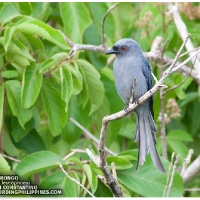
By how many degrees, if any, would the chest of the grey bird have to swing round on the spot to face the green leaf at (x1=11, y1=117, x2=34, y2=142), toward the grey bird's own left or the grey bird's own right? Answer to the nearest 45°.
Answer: approximately 45° to the grey bird's own right

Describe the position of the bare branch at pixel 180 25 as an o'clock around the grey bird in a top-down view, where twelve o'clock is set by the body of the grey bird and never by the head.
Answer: The bare branch is roughly at 6 o'clock from the grey bird.

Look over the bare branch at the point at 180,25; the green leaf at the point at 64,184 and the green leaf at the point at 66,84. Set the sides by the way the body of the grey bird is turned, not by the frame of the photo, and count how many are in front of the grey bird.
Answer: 2

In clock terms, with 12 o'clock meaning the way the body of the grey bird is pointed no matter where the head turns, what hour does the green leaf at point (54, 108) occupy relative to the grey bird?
The green leaf is roughly at 1 o'clock from the grey bird.

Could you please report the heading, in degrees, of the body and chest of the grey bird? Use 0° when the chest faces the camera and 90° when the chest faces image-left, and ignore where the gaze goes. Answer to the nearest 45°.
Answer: approximately 45°

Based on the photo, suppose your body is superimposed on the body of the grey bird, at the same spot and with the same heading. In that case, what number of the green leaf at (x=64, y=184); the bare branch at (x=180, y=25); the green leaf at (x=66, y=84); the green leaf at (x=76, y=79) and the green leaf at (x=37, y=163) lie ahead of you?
4

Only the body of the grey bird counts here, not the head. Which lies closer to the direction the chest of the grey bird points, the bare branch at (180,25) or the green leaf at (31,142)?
the green leaf

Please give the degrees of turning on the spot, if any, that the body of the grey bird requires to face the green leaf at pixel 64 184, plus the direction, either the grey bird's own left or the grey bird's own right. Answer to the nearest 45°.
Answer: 0° — it already faces it

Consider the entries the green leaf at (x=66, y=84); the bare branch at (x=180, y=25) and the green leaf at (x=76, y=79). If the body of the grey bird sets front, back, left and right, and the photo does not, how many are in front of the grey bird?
2

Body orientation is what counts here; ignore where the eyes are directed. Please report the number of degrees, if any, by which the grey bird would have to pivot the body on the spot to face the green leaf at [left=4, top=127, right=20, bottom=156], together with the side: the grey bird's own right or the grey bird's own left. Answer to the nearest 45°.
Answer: approximately 45° to the grey bird's own right
